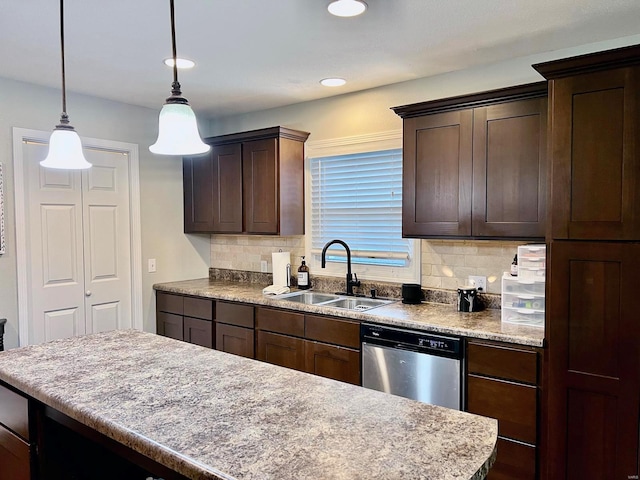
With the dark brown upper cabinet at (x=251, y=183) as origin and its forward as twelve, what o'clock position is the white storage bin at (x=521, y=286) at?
The white storage bin is roughly at 9 o'clock from the dark brown upper cabinet.

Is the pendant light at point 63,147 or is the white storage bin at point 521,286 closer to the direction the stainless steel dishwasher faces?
the pendant light

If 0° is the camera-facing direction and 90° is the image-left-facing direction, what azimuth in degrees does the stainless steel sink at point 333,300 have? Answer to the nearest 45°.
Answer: approximately 45°

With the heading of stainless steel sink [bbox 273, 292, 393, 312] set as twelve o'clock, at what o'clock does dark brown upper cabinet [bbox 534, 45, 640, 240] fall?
The dark brown upper cabinet is roughly at 9 o'clock from the stainless steel sink.

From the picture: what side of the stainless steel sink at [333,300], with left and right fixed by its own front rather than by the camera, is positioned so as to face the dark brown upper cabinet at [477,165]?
left

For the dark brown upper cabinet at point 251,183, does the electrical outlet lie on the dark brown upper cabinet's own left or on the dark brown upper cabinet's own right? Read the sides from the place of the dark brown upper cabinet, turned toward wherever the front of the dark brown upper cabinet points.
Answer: on the dark brown upper cabinet's own left

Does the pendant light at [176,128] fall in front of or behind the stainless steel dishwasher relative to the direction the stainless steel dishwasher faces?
in front

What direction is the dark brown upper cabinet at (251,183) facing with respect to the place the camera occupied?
facing the viewer and to the left of the viewer
